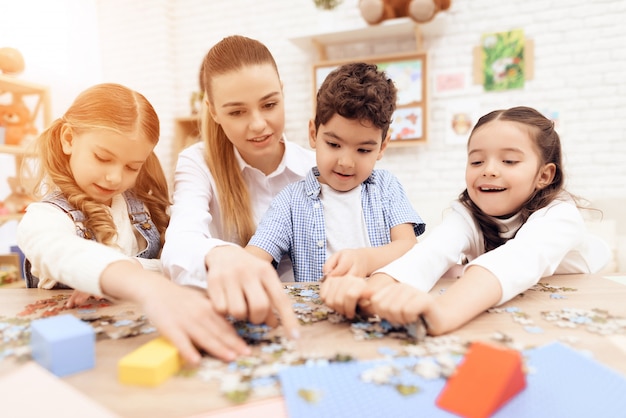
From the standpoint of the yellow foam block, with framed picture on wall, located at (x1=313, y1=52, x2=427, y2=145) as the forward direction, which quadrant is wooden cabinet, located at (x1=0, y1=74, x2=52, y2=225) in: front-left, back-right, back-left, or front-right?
front-left

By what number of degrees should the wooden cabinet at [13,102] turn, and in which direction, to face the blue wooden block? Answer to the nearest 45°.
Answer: approximately 45° to its right

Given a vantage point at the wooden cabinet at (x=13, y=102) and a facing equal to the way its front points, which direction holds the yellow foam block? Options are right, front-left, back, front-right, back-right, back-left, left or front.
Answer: front-right

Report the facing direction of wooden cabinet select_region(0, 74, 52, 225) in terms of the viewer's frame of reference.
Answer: facing the viewer and to the right of the viewer

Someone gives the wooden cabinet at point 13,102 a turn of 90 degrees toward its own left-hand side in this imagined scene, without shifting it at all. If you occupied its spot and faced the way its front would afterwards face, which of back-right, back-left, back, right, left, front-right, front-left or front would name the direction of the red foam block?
back-right

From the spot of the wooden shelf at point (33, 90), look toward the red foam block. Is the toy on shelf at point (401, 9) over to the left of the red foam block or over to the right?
left

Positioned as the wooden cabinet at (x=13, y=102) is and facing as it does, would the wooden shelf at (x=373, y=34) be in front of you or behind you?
in front

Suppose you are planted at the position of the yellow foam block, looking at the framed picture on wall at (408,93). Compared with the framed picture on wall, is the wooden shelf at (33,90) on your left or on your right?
left
